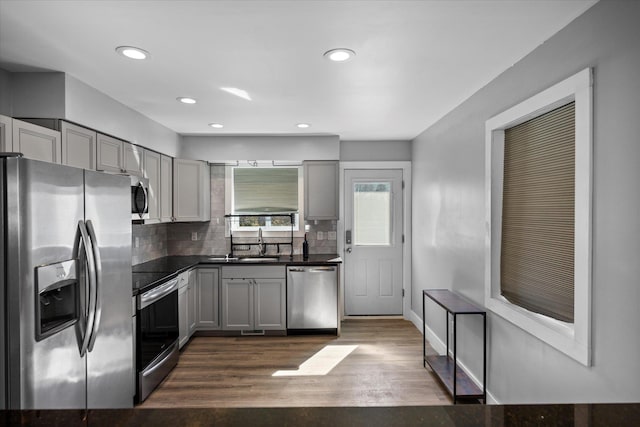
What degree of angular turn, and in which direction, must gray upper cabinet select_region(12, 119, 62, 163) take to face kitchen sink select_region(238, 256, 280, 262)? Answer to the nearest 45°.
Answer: approximately 90° to its left

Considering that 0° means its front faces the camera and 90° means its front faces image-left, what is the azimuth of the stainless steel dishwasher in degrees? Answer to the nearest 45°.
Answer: approximately 0°

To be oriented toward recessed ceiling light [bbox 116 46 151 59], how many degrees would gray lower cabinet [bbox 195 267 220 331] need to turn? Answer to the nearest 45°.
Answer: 0° — it already faces it

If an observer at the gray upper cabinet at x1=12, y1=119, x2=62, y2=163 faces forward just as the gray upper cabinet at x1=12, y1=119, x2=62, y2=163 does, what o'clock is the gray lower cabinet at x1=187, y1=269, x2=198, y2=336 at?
The gray lower cabinet is roughly at 9 o'clock from the gray upper cabinet.

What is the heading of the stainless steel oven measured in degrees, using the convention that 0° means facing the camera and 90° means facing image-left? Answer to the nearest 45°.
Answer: approximately 315°

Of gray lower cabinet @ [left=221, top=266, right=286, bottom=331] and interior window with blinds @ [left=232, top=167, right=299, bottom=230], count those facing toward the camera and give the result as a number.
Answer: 2

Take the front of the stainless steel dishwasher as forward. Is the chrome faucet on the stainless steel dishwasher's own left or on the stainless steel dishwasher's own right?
on the stainless steel dishwasher's own right
